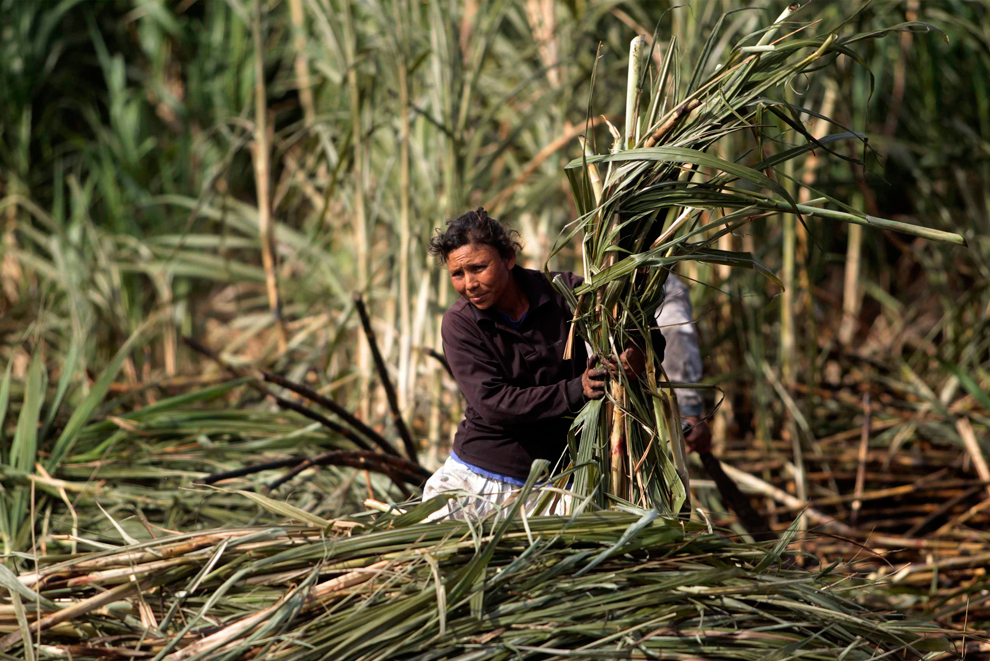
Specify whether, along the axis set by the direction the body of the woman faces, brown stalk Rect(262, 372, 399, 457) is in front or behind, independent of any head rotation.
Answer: behind

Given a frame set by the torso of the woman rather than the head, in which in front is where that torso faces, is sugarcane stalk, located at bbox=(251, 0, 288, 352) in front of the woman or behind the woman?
behind

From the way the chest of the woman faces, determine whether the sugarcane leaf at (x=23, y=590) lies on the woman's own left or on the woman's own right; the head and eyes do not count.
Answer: on the woman's own right

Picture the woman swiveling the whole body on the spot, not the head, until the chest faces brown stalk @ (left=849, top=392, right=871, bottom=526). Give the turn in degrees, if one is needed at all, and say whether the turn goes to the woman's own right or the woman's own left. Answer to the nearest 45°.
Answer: approximately 90° to the woman's own left

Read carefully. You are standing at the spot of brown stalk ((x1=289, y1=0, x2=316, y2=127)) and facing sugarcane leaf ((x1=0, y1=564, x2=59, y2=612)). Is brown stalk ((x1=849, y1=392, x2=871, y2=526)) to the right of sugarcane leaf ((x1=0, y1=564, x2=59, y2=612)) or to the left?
left

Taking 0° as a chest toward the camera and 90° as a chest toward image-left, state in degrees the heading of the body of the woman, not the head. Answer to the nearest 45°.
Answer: approximately 315°
